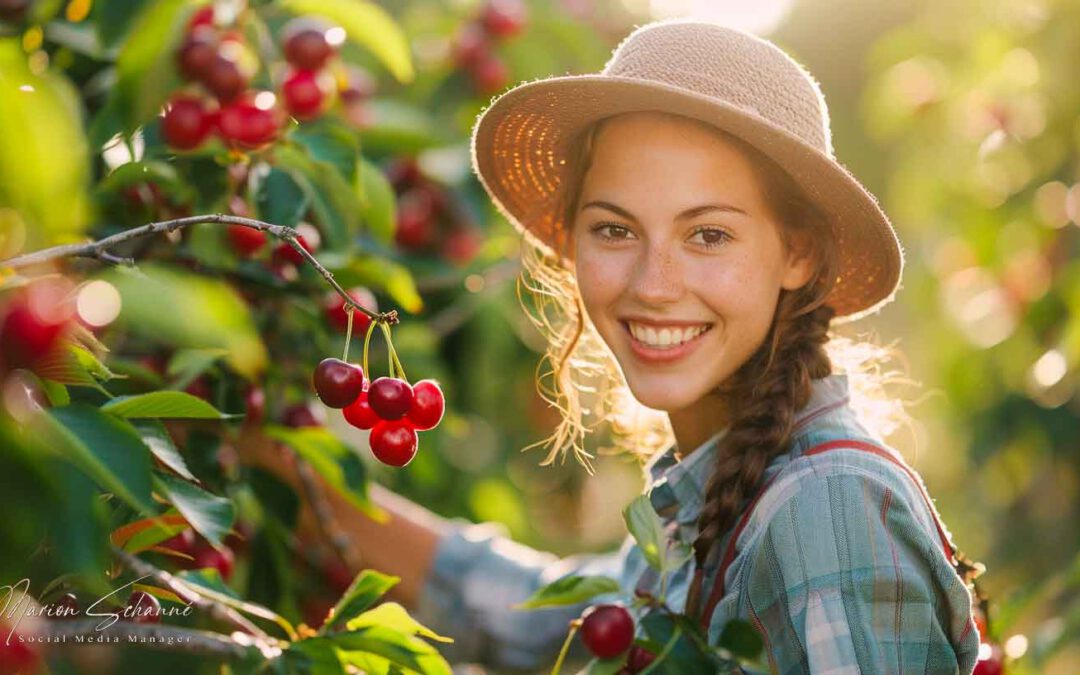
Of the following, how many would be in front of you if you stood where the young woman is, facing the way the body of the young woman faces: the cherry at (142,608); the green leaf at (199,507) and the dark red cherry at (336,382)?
3

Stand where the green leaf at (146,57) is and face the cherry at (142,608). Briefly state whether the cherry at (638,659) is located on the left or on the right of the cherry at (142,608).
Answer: left

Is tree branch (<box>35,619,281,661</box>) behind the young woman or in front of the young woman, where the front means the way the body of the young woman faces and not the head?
in front

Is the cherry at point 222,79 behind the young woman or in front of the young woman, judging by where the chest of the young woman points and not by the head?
in front

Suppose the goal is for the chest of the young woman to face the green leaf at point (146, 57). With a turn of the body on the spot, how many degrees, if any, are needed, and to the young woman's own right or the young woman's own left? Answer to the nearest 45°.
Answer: approximately 45° to the young woman's own right

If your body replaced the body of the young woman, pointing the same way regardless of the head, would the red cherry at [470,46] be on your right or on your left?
on your right

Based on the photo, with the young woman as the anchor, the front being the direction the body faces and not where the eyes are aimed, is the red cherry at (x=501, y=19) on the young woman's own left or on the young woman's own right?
on the young woman's own right

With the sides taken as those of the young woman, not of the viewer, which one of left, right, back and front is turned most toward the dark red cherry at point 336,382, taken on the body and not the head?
front

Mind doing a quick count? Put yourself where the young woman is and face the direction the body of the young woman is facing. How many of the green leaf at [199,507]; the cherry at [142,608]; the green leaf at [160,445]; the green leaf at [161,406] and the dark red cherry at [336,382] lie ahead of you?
5

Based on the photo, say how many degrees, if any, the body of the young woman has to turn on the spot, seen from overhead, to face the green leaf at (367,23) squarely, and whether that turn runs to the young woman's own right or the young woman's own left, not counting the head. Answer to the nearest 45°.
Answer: approximately 45° to the young woman's own right
